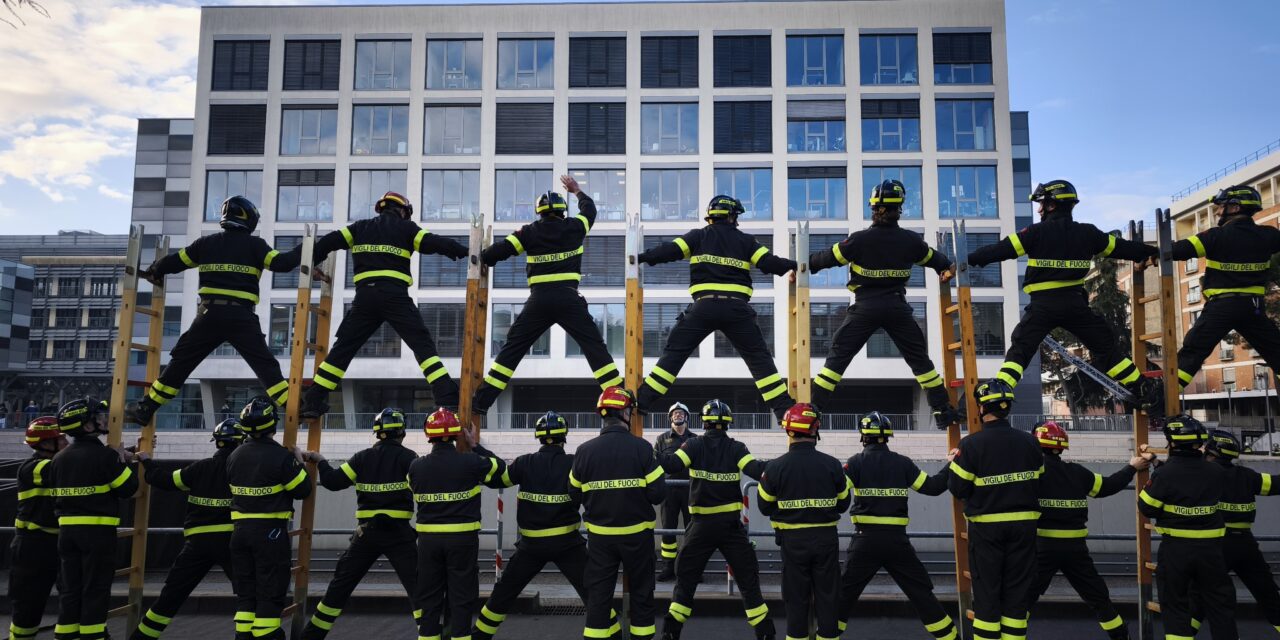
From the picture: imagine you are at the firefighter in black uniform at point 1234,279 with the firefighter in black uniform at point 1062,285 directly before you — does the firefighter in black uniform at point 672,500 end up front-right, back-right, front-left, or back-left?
front-right

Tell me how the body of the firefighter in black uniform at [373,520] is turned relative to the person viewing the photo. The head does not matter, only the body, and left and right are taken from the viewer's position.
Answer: facing away from the viewer

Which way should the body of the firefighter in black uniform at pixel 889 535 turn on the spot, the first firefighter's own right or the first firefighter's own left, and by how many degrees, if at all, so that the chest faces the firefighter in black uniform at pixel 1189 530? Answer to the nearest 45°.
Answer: approximately 90° to the first firefighter's own right

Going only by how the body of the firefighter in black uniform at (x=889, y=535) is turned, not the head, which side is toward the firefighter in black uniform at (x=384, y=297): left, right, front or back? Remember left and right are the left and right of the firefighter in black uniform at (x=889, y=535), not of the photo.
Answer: left

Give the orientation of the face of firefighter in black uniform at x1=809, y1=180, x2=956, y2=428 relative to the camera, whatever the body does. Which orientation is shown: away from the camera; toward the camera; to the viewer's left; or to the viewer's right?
away from the camera

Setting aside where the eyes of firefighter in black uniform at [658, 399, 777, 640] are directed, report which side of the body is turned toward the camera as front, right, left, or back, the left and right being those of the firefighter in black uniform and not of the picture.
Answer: back

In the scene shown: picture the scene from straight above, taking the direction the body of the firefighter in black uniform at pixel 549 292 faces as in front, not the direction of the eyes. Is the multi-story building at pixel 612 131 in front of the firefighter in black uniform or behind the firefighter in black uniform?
in front

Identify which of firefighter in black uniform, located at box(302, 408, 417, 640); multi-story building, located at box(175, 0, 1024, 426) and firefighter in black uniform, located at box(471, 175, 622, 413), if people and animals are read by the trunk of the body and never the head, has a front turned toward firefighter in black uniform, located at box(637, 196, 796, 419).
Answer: the multi-story building

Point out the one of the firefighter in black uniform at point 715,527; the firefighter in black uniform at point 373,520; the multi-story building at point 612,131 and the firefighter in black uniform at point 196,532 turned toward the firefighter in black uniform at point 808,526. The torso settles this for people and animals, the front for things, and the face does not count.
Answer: the multi-story building

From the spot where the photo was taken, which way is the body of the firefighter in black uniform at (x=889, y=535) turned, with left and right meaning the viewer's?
facing away from the viewer

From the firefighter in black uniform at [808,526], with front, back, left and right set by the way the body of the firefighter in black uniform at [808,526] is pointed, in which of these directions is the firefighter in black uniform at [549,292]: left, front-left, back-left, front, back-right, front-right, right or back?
left

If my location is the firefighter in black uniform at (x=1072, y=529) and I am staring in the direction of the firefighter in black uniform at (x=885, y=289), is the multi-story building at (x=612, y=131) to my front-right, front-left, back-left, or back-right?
front-right

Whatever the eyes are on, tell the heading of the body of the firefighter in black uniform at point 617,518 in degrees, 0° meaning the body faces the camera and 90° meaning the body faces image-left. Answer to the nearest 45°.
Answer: approximately 180°

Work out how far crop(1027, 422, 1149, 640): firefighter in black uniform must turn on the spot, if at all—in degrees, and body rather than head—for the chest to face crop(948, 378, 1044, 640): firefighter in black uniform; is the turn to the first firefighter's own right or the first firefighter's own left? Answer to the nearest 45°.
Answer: approximately 135° to the first firefighter's own left

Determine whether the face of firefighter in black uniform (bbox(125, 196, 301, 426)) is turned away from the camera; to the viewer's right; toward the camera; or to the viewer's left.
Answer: away from the camera

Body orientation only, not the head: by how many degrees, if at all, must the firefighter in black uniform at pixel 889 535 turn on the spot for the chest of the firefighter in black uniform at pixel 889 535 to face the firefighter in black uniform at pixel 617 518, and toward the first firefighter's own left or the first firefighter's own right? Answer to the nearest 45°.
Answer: approximately 135° to the first firefighter's own left

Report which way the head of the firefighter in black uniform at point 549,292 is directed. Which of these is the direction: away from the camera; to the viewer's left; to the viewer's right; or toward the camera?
away from the camera

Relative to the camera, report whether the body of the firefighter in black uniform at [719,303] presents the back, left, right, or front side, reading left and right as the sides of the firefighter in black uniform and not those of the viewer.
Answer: back

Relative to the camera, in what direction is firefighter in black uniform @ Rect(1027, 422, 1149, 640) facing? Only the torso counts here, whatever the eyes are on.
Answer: away from the camera

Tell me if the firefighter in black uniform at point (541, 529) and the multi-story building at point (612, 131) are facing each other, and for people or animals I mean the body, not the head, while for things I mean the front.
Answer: yes

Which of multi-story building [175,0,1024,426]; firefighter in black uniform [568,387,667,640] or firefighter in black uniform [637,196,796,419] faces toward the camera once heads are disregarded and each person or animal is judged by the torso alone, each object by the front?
the multi-story building
